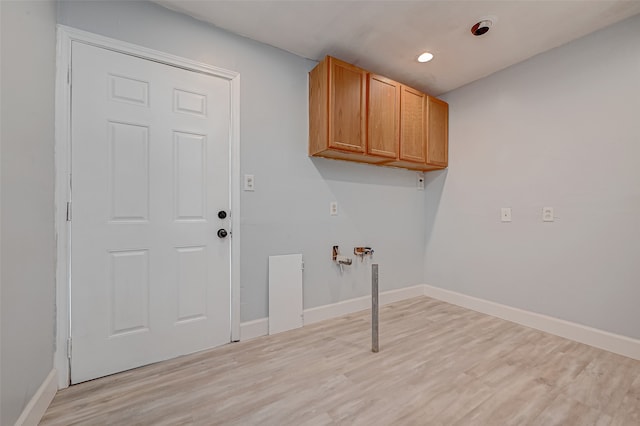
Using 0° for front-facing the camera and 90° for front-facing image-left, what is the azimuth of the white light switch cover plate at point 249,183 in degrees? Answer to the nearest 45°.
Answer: approximately 0°

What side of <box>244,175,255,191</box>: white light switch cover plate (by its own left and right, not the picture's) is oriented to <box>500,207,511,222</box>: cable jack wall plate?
left

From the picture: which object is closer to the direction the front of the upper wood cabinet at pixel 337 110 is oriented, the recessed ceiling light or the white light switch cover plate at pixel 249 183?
the recessed ceiling light

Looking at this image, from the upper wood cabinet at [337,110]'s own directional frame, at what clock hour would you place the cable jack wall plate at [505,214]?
The cable jack wall plate is roughly at 10 o'clock from the upper wood cabinet.

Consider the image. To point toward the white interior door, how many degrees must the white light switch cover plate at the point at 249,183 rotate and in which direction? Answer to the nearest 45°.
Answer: approximately 90° to its right

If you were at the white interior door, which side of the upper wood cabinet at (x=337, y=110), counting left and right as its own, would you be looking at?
right

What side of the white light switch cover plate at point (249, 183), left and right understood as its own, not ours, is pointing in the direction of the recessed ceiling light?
left

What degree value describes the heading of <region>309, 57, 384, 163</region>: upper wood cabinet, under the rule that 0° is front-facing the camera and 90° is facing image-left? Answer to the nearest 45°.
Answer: approximately 315°

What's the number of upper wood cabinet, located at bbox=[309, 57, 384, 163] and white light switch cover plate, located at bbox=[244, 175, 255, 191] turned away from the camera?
0

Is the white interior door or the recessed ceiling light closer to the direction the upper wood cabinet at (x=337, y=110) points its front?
the recessed ceiling light
